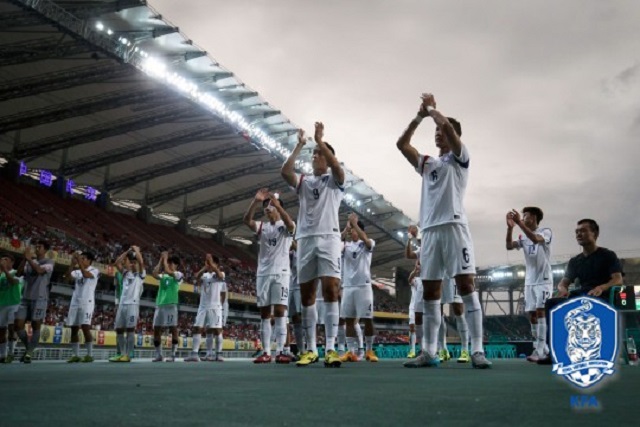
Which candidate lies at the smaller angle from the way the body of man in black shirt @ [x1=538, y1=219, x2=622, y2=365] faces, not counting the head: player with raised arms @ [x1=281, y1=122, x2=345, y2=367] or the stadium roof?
the player with raised arms

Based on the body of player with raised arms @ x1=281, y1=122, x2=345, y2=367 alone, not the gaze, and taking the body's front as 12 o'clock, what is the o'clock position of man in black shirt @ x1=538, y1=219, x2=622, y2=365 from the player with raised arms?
The man in black shirt is roughly at 8 o'clock from the player with raised arms.

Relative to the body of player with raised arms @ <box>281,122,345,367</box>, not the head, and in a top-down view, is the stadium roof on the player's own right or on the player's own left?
on the player's own right

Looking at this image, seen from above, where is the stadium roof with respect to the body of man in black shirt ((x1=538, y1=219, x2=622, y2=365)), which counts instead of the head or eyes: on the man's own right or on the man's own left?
on the man's own right

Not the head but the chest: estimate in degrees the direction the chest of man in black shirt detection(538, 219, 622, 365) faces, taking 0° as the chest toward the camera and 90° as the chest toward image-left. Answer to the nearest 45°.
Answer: approximately 45°

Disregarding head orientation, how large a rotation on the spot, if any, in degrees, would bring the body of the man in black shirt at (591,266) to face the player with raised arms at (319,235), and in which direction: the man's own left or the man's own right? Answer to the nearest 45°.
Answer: approximately 45° to the man's own right

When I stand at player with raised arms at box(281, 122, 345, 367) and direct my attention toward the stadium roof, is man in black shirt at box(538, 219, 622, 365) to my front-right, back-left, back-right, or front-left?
back-right
